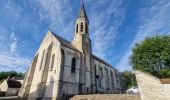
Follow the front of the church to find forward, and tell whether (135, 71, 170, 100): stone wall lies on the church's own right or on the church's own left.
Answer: on the church's own left
